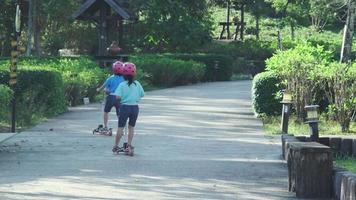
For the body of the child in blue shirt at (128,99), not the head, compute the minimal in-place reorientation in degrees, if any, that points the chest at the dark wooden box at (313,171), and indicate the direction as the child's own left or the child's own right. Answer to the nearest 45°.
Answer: approximately 135° to the child's own right

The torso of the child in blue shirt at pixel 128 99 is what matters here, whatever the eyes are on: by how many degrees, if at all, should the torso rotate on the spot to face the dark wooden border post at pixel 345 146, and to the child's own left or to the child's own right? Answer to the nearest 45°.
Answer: approximately 90° to the child's own right

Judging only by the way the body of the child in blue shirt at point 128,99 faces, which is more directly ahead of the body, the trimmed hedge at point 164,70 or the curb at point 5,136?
the trimmed hedge

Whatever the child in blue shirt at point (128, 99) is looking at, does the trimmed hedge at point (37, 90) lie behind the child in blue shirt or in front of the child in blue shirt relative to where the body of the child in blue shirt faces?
in front

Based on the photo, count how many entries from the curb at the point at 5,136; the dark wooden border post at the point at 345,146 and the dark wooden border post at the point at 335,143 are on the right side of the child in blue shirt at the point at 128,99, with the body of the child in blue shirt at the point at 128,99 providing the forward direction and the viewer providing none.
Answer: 2

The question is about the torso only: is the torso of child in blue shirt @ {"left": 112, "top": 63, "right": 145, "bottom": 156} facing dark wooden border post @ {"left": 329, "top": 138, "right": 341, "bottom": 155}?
no

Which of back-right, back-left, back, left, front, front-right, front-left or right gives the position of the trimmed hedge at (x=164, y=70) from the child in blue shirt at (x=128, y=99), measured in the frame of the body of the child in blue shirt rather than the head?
front

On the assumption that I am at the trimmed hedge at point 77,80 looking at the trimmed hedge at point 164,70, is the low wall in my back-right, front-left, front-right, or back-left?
back-right

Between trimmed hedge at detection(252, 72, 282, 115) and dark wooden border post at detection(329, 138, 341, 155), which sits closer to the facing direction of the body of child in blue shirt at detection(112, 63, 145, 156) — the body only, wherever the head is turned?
the trimmed hedge

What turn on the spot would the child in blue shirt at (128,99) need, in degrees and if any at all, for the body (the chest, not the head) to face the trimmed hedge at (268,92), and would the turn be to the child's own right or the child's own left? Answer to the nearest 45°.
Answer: approximately 45° to the child's own right

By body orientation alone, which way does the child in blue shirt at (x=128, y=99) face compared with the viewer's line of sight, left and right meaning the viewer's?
facing away from the viewer

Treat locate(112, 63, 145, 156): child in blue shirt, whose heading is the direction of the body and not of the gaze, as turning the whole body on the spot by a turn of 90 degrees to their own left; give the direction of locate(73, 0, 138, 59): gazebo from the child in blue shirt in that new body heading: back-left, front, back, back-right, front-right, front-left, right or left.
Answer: right

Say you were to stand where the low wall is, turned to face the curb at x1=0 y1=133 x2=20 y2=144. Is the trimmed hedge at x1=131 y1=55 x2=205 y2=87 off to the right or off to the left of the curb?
right

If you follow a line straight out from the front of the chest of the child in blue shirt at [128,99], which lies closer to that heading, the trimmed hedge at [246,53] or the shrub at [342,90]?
the trimmed hedge

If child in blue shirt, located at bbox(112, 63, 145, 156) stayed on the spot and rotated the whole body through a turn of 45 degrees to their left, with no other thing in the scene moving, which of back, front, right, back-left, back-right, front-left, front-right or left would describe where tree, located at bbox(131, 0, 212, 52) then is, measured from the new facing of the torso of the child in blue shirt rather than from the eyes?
front-right

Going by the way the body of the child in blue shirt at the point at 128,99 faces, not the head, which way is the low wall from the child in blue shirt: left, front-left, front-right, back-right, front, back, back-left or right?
back-right
